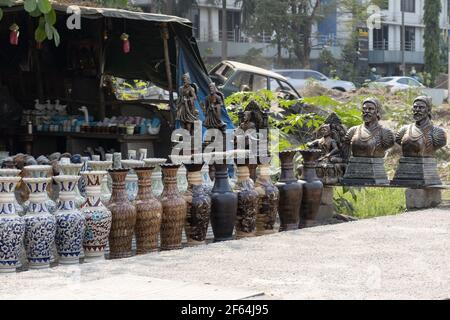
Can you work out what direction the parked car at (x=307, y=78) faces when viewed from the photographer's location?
facing to the right of the viewer

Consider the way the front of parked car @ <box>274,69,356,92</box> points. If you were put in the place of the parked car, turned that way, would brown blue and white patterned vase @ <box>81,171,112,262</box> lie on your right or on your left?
on your right

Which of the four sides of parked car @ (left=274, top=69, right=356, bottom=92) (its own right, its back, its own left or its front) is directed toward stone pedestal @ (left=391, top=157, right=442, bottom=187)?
right

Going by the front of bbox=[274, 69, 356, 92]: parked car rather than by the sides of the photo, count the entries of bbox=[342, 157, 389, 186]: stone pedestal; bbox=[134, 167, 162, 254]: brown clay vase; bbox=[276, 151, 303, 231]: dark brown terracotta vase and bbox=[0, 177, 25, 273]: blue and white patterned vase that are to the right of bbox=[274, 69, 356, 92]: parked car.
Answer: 4

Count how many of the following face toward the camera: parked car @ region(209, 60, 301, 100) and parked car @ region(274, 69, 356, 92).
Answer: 0

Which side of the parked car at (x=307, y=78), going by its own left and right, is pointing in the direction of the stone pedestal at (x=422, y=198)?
right

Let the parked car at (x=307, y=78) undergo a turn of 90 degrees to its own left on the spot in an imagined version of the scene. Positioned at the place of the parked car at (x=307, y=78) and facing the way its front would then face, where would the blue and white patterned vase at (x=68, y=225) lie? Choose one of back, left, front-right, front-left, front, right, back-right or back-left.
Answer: back

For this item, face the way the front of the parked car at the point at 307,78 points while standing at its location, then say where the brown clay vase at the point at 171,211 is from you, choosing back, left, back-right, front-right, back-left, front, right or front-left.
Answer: right
